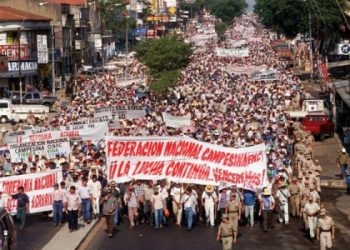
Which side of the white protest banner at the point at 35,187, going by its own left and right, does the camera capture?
front

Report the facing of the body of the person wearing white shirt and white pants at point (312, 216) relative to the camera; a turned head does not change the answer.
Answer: toward the camera

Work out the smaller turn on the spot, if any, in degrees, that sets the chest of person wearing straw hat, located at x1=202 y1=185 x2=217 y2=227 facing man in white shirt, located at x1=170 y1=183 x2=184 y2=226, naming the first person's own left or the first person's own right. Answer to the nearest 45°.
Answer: approximately 90° to the first person's own right

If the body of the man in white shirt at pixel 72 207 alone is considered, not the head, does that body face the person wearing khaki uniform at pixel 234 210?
no

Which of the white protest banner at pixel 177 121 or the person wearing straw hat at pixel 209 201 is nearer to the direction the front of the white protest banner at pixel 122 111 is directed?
the person wearing straw hat

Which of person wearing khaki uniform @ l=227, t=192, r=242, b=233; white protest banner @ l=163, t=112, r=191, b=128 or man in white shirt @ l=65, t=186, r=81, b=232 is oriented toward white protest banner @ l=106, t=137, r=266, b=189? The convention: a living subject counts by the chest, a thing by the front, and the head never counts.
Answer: white protest banner @ l=163, t=112, r=191, b=128

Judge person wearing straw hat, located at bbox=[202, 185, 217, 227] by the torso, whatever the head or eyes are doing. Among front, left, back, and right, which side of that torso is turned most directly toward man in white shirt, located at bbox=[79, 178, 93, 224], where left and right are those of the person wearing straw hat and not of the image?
right

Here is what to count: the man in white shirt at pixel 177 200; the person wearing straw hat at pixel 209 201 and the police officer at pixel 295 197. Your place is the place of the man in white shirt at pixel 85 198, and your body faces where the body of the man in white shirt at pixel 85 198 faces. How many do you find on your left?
3

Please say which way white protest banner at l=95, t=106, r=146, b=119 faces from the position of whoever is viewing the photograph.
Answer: facing the viewer

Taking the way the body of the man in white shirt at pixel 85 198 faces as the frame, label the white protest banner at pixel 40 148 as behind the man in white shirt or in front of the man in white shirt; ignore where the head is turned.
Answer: behind

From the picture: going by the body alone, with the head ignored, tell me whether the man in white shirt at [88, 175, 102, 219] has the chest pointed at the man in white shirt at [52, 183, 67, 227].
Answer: no

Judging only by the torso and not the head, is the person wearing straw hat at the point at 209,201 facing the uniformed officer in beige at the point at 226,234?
yes

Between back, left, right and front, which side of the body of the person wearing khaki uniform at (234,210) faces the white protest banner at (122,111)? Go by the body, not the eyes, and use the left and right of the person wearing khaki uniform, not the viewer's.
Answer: back

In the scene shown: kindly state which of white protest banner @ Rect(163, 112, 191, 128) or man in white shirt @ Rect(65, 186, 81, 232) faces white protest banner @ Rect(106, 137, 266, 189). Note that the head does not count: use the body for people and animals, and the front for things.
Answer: white protest banner @ Rect(163, 112, 191, 128)

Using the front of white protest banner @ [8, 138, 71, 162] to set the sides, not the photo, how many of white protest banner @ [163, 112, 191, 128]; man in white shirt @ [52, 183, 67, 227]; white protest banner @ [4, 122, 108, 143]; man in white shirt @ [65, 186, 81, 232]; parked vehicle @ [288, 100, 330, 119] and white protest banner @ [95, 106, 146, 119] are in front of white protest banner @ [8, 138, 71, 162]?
2

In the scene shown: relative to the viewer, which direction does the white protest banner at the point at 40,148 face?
toward the camera

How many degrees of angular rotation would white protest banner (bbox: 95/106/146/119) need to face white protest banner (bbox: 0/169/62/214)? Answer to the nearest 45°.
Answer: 0° — it already faces it
